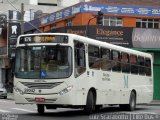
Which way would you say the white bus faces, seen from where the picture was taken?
facing the viewer and to the left of the viewer

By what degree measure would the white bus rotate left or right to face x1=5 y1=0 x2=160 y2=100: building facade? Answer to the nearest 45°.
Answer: approximately 135° to its right

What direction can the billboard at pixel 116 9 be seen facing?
toward the camera

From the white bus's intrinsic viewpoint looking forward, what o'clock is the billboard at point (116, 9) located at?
The billboard is roughly at 5 o'clock from the white bus.

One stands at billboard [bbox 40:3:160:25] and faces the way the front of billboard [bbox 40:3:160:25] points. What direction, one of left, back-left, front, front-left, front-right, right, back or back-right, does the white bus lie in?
front

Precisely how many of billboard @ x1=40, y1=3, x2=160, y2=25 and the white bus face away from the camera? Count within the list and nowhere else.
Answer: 0

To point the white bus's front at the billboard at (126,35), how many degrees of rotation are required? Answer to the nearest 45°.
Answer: approximately 135° to its right
